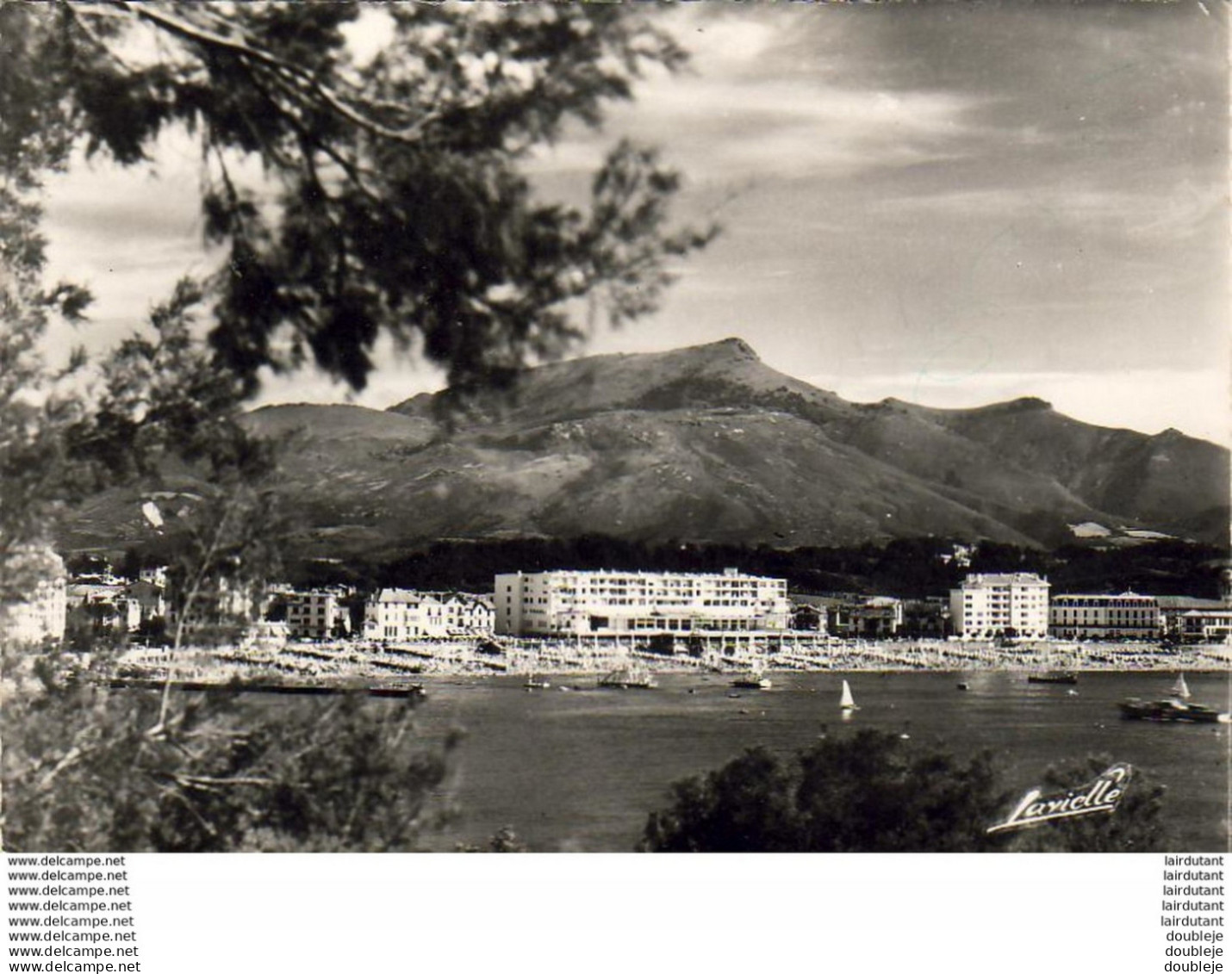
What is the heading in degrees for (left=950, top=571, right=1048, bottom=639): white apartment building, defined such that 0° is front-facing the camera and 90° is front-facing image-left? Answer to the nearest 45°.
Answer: approximately 0°

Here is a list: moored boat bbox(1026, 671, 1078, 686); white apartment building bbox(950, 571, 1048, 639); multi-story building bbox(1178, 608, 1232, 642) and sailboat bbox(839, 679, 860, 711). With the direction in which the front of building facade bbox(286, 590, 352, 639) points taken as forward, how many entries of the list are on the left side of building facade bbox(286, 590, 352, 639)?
4

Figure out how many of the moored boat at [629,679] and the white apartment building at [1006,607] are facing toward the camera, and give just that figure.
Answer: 1

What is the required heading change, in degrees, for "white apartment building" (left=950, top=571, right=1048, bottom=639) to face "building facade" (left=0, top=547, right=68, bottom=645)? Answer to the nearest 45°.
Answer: approximately 45° to its right

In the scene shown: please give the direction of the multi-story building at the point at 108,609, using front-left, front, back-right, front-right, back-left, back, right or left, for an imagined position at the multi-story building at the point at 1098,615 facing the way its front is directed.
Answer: front-right

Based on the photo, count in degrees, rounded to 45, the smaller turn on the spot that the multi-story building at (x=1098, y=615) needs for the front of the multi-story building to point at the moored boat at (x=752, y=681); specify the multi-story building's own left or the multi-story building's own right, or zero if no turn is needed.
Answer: approximately 45° to the multi-story building's own right
